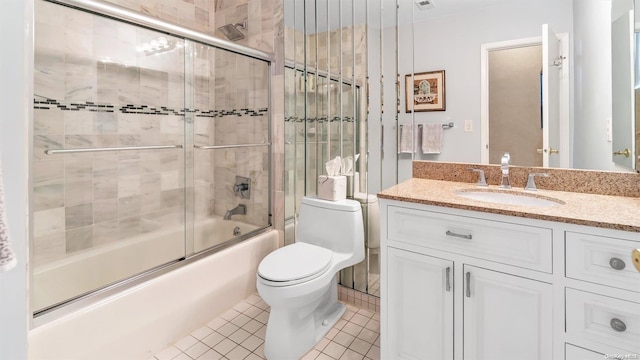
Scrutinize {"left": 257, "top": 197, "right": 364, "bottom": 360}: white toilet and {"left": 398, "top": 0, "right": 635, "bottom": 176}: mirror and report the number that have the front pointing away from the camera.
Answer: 0

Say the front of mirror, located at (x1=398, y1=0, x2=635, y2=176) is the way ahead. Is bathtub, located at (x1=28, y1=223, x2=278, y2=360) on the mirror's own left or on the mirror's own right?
on the mirror's own right

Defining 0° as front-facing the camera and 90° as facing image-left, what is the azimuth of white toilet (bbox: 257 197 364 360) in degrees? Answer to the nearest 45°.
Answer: approximately 45°

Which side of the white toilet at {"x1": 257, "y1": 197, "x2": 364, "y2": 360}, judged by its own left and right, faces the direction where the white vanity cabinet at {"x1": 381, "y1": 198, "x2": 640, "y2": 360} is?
left

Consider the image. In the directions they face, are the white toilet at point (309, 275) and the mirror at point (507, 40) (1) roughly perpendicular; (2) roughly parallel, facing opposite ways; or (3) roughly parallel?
roughly parallel

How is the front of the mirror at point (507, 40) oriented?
toward the camera

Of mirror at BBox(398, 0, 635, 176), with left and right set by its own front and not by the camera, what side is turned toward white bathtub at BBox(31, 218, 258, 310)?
right

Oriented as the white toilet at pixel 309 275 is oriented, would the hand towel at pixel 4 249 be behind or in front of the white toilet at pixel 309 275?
in front
